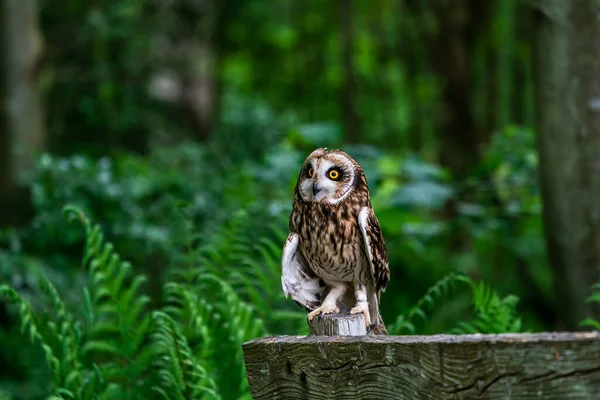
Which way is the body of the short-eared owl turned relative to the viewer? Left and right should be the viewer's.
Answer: facing the viewer and to the left of the viewer

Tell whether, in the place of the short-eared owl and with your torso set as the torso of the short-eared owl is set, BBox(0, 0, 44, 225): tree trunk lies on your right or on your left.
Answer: on your right

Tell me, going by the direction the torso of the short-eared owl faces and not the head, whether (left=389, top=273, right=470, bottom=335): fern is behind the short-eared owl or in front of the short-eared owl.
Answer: behind

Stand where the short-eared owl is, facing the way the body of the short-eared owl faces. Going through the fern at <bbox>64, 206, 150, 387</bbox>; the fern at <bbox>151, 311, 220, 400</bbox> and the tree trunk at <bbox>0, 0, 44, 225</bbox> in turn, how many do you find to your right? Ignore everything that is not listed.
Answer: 3

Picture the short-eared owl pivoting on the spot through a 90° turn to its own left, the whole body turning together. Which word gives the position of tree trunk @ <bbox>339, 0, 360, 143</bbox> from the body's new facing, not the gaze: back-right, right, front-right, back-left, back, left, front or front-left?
back-left

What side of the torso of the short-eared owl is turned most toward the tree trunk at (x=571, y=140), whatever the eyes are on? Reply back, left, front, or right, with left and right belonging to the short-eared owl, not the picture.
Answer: back

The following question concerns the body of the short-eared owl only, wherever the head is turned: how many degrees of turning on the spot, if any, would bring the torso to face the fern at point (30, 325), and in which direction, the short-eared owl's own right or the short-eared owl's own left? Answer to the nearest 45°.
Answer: approximately 90° to the short-eared owl's own right

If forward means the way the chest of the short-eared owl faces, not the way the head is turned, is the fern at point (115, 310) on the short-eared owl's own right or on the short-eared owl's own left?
on the short-eared owl's own right

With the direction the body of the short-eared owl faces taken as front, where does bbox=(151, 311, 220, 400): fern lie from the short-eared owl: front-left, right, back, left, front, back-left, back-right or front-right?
right
